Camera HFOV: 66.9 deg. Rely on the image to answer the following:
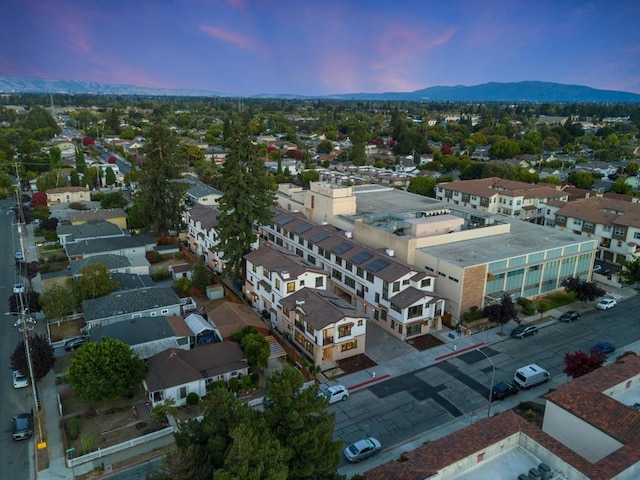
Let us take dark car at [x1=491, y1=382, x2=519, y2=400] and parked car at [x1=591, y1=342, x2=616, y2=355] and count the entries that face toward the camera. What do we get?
0

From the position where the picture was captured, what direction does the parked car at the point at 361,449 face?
facing away from the viewer and to the right of the viewer

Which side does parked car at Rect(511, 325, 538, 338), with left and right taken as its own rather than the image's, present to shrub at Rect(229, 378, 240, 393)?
front

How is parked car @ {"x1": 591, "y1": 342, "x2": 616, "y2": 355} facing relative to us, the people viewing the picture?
facing away from the viewer and to the right of the viewer

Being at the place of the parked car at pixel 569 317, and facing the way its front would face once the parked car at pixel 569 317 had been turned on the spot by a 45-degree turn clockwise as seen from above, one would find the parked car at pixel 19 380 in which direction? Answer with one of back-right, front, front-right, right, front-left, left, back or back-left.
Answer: front-left

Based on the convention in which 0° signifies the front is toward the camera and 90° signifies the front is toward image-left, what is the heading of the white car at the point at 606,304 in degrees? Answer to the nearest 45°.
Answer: approximately 45°

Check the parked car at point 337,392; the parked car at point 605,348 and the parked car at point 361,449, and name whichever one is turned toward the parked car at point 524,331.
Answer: the parked car at point 361,449

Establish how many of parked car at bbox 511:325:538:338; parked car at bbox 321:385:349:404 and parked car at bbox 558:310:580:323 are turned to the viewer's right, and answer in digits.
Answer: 0

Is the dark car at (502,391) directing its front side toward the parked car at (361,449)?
no

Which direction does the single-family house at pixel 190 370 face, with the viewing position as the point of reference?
facing the viewer and to the right of the viewer

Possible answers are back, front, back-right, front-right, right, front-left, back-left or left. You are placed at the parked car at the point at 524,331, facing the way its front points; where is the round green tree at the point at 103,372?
front

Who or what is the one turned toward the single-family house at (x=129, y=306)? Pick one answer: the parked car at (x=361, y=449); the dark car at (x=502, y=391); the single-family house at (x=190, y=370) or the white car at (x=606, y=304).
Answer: the white car

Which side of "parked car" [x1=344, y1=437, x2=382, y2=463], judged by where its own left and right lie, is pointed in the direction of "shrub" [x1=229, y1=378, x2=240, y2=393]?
left

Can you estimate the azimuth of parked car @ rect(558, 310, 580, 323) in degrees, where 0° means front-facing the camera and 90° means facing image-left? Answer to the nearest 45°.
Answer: approximately 45°

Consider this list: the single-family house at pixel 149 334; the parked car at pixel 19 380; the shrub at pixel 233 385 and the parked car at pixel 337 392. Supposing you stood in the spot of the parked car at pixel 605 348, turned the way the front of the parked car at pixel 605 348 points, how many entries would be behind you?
4

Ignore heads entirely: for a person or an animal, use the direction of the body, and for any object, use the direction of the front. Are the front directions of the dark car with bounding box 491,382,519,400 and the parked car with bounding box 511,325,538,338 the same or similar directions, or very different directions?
very different directions

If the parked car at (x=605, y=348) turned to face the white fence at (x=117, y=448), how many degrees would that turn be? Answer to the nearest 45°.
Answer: approximately 180°

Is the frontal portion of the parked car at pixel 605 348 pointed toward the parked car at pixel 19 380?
no

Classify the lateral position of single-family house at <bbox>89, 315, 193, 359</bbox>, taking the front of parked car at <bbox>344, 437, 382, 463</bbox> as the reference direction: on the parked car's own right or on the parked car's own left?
on the parked car's own left

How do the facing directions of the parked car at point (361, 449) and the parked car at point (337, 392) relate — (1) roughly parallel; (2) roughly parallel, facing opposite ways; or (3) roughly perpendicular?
roughly parallel, facing opposite ways

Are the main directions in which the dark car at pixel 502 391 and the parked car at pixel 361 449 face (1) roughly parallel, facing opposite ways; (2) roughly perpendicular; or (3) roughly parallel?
roughly parallel

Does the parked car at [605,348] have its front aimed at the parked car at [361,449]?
no
